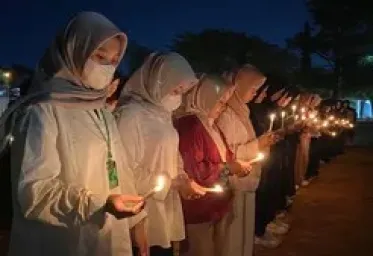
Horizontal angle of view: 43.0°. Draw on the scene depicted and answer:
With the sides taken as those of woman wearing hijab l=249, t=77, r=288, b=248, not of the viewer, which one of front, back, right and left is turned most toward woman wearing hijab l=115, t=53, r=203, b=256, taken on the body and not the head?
right

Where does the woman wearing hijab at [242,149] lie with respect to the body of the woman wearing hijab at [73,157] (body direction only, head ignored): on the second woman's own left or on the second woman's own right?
on the second woman's own left

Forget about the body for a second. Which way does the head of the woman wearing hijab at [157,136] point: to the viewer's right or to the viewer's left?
to the viewer's right

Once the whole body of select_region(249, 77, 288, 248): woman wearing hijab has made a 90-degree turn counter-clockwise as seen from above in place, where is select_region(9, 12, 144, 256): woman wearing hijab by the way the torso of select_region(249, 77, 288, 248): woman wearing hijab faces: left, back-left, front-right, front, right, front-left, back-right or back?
back

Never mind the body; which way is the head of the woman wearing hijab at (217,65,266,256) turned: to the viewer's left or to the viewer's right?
to the viewer's right

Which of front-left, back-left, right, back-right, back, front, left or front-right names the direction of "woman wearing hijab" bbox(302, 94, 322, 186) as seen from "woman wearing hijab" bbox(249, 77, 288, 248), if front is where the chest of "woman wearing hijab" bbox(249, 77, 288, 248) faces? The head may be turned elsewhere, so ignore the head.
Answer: left

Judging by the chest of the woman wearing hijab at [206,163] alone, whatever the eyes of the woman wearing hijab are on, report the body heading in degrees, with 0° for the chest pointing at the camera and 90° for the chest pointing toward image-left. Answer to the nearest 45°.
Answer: approximately 270°
